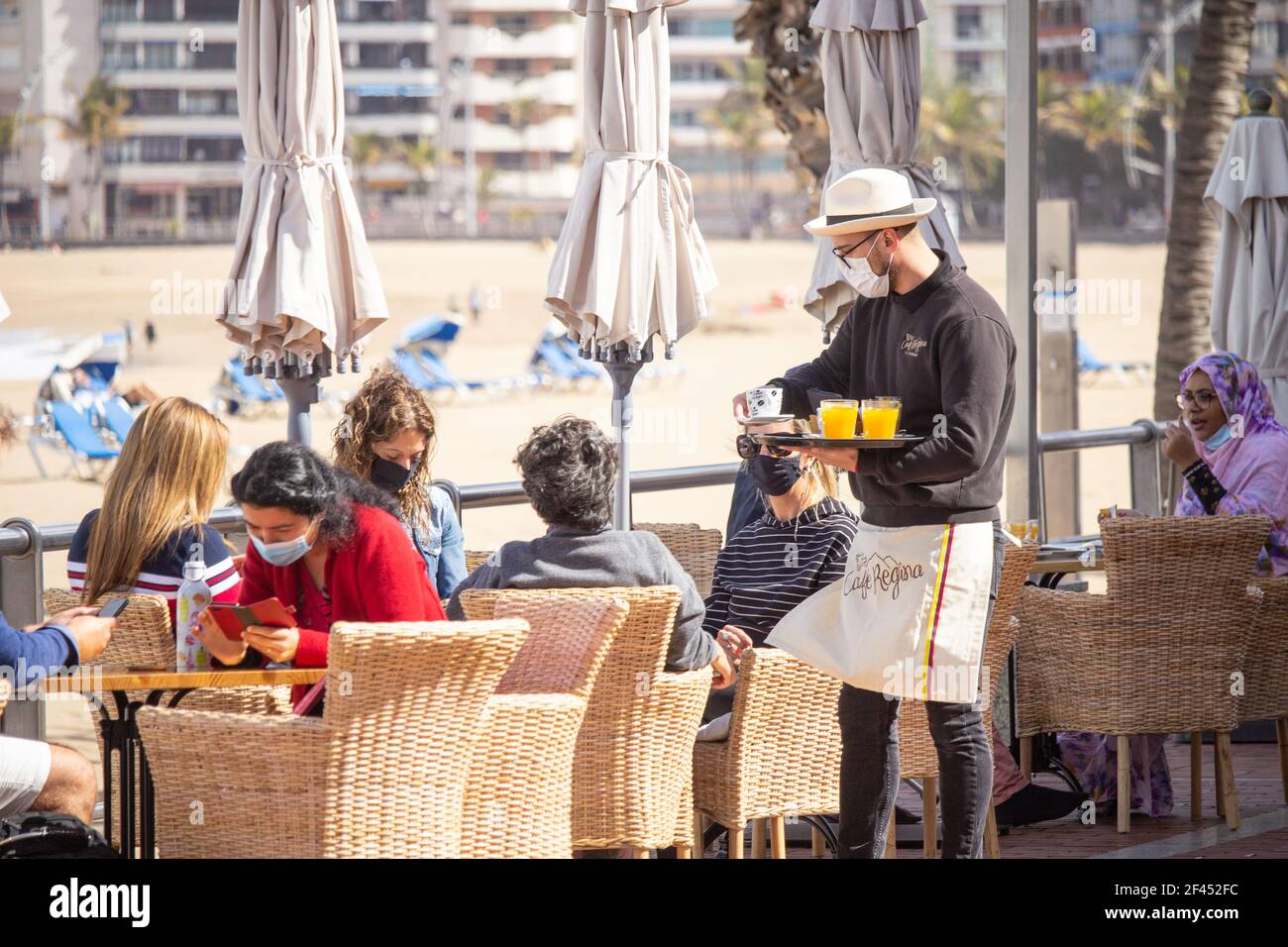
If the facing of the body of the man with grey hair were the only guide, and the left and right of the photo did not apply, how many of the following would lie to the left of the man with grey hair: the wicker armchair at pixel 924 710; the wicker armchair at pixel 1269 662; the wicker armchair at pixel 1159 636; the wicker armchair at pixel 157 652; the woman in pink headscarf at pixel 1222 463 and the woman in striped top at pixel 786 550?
1

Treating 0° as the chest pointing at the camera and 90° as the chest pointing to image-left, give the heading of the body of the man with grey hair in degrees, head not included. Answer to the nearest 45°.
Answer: approximately 180°

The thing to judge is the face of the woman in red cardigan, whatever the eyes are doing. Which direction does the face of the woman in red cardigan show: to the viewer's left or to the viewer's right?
to the viewer's left

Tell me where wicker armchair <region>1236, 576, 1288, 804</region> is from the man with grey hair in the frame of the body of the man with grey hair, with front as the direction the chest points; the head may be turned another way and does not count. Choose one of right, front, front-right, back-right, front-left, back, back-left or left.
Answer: front-right

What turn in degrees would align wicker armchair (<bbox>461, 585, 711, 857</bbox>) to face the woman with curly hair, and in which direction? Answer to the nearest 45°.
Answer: approximately 90° to its left

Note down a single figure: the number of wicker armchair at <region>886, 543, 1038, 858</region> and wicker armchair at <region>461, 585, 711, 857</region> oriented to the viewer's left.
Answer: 1

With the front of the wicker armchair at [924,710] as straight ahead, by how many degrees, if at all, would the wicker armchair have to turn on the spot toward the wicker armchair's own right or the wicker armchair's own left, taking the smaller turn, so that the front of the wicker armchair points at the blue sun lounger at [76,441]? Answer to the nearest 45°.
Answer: approximately 45° to the wicker armchair's own right

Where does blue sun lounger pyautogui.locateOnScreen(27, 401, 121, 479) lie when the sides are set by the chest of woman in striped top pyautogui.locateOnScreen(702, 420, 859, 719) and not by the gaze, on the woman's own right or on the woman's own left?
on the woman's own right

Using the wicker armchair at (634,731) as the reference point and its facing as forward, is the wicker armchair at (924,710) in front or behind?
in front

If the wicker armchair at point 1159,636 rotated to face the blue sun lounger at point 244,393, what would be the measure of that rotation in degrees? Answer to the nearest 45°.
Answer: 0° — it already faces it

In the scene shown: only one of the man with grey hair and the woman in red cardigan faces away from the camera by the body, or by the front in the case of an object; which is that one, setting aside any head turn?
the man with grey hair

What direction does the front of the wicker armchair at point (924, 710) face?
to the viewer's left

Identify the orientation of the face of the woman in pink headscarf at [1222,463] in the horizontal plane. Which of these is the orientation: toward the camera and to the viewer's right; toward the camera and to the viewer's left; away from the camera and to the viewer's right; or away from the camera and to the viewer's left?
toward the camera and to the viewer's left
